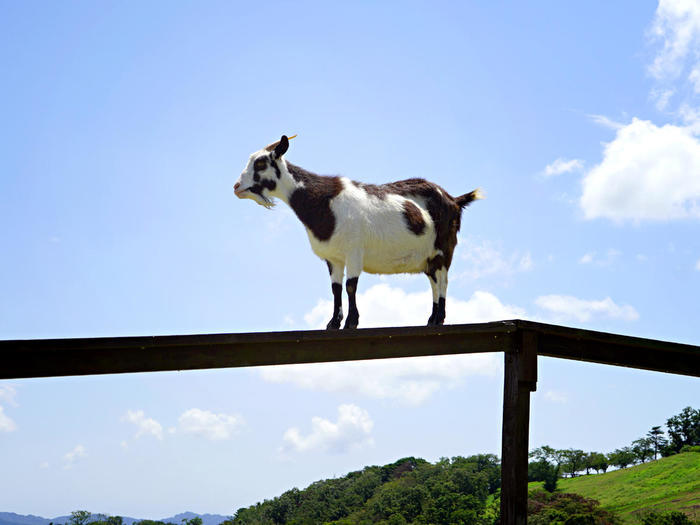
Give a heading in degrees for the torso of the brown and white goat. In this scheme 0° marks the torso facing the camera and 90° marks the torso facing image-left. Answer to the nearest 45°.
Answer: approximately 90°
